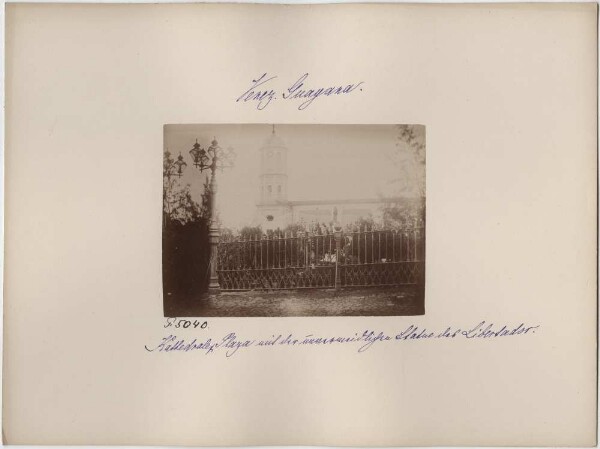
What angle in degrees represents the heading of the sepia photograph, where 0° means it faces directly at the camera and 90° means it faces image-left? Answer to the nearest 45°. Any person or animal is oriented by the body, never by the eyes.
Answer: approximately 0°
